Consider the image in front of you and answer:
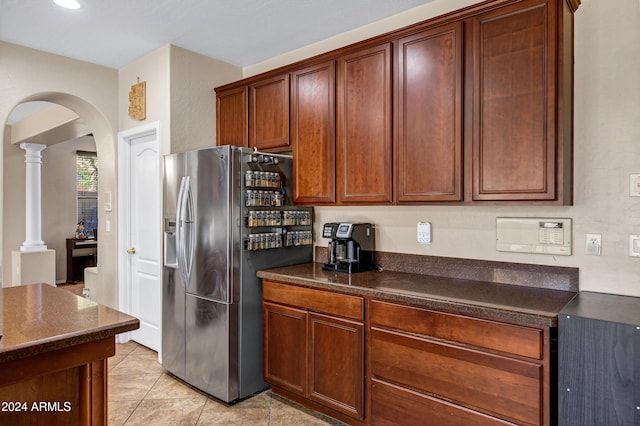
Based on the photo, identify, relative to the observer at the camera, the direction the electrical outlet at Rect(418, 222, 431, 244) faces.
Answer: facing the viewer

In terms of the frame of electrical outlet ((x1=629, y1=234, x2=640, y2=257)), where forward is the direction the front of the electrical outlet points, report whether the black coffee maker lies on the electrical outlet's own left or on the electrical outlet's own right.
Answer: on the electrical outlet's own right

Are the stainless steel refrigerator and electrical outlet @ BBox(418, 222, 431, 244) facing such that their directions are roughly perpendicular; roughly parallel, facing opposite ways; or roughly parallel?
roughly parallel

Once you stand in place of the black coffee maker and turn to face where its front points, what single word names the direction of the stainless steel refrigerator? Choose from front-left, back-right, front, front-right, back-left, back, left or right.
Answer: front-right

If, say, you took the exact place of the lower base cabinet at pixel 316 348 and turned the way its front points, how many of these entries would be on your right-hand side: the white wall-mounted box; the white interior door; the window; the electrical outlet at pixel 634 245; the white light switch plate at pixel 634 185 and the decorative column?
3

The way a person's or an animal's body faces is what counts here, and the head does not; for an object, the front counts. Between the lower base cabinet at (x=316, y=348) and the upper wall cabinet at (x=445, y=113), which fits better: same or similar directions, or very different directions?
same or similar directions

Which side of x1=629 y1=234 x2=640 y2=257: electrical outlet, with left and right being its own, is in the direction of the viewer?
front

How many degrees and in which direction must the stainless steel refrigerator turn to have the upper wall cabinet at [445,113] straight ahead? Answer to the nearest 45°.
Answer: approximately 90° to its left

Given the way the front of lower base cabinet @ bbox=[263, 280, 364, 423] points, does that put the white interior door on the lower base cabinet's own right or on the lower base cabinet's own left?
on the lower base cabinet's own right

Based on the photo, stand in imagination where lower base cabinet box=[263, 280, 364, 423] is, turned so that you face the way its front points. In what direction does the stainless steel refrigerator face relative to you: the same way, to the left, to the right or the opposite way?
the same way

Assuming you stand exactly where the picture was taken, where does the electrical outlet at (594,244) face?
facing the viewer and to the left of the viewer

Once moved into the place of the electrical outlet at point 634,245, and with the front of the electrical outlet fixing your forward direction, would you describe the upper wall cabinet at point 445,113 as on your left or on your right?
on your right

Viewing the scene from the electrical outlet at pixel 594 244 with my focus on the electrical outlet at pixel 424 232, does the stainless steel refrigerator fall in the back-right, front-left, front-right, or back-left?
front-left

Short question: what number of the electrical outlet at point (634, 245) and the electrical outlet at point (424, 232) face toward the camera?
2

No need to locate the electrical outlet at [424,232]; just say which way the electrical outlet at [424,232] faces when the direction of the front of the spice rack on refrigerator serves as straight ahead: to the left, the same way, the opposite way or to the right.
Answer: to the right

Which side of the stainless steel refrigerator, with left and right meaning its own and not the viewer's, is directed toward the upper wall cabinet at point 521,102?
left

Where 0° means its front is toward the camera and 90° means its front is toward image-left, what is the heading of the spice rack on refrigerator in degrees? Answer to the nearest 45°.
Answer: approximately 315°

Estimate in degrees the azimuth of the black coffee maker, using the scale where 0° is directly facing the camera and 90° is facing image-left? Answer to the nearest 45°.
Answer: approximately 45°

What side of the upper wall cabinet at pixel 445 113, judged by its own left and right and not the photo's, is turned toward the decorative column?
right
